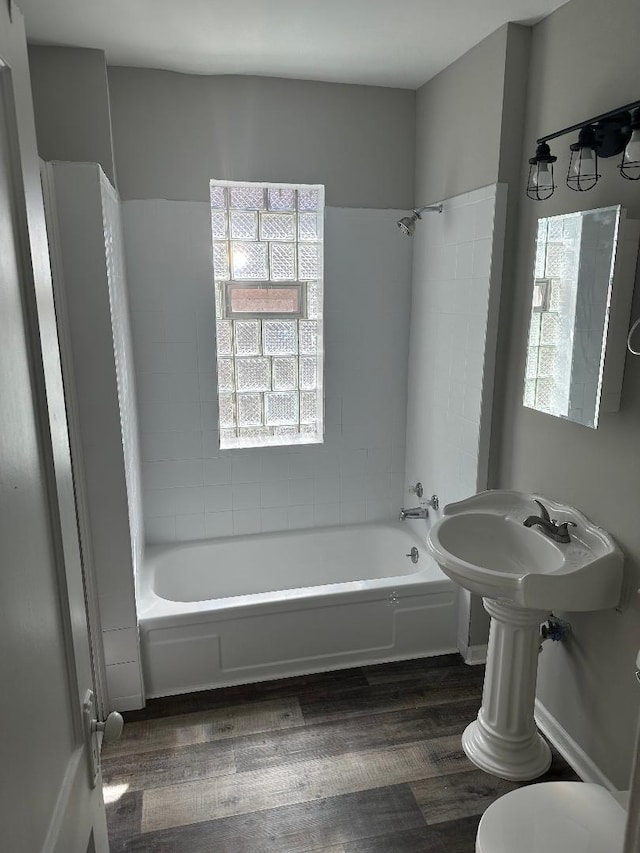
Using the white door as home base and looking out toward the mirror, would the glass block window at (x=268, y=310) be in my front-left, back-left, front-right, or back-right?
front-left

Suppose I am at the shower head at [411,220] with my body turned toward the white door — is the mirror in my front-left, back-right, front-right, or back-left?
front-left

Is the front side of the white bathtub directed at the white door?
yes

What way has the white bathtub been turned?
toward the camera

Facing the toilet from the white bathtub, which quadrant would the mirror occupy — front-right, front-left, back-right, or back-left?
front-left

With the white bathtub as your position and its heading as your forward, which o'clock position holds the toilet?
The toilet is roughly at 11 o'clock from the white bathtub.

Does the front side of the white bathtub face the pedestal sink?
no
